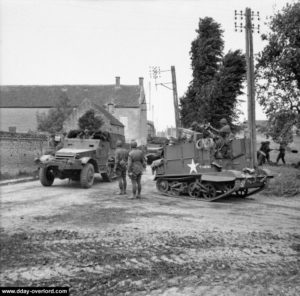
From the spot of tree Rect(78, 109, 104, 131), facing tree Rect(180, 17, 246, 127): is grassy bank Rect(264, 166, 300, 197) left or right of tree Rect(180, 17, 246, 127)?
right

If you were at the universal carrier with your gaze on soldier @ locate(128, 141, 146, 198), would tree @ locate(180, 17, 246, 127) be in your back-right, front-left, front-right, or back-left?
back-right

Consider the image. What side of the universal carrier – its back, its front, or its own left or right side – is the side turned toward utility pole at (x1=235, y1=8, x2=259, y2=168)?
left

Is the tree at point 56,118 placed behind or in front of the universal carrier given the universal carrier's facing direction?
behind

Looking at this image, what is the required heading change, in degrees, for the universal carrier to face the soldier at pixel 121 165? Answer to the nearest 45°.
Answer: approximately 135° to its right

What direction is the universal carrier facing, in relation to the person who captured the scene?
facing the viewer and to the right of the viewer

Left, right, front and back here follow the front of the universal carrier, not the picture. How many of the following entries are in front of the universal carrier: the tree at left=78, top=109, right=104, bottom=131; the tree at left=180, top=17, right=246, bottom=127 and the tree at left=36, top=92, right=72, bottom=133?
0

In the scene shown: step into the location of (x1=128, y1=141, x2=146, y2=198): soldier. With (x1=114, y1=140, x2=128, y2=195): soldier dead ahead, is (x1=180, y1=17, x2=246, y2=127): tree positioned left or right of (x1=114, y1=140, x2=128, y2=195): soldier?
right

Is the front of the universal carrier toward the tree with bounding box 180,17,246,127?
no

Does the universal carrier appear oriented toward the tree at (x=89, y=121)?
no

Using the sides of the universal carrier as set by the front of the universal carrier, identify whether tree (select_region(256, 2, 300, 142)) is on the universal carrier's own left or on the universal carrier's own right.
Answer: on the universal carrier's own left

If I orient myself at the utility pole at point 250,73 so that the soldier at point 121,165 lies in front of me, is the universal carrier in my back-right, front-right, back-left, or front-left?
front-left
